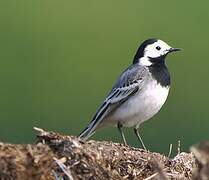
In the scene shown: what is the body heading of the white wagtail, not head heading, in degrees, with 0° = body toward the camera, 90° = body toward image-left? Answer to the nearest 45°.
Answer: approximately 270°
